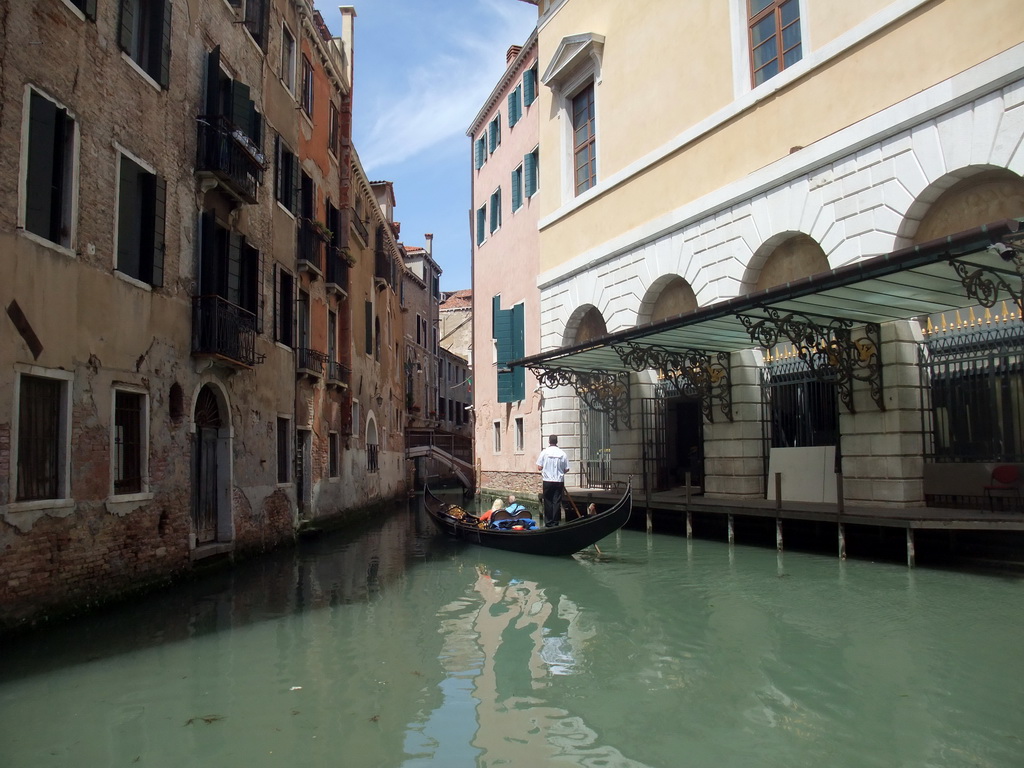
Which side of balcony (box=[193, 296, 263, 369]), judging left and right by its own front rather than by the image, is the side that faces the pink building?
left

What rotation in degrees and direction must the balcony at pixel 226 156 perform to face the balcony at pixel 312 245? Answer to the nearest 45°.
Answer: approximately 135° to its left

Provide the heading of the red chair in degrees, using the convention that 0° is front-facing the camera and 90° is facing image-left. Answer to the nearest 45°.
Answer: approximately 45°

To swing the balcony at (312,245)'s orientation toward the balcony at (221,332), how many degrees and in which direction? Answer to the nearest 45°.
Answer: approximately 45° to its right

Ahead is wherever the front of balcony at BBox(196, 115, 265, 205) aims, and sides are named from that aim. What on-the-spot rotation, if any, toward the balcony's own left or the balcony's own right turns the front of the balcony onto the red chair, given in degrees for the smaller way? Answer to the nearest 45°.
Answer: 0° — it already faces it
